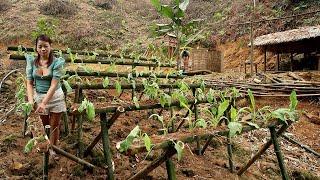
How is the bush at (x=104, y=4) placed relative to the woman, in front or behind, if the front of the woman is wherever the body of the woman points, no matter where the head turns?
behind

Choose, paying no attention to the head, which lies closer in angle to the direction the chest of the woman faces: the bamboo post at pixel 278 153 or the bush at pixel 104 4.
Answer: the bamboo post

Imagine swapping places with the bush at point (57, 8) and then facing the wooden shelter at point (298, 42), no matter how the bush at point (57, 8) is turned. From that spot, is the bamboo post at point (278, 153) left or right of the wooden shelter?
right

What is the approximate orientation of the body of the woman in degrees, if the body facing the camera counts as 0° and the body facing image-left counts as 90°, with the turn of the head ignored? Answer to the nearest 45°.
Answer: approximately 0°

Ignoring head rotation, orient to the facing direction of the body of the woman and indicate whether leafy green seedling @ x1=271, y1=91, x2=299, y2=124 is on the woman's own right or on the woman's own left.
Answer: on the woman's own left

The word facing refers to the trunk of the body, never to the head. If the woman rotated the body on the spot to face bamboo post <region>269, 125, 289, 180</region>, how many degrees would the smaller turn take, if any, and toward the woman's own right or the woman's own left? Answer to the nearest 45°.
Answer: approximately 45° to the woman's own left

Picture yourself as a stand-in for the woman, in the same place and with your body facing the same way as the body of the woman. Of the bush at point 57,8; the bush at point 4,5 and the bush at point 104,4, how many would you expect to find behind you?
3

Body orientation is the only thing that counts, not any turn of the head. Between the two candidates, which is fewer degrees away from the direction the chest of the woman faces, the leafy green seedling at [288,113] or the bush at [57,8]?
the leafy green seedling

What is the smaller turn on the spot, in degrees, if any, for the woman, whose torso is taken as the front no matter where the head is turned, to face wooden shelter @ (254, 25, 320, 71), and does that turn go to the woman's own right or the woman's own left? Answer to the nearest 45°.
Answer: approximately 135° to the woman's own left

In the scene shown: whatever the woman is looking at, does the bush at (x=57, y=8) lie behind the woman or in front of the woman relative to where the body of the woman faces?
behind

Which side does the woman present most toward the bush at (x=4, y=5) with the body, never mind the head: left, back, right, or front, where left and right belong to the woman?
back

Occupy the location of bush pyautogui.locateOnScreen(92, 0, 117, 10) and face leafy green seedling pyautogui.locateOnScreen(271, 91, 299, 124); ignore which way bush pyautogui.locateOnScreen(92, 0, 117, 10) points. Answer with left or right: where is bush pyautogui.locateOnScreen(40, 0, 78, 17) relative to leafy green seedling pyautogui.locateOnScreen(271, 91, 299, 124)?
right

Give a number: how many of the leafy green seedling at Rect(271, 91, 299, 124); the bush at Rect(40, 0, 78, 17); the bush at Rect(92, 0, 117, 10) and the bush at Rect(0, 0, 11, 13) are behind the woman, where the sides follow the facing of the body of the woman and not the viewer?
3

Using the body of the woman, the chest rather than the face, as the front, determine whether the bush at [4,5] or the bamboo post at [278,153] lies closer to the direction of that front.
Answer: the bamboo post
